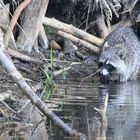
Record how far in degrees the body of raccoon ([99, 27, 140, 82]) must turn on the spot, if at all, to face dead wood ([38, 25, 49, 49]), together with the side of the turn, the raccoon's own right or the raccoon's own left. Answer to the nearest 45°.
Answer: approximately 45° to the raccoon's own right

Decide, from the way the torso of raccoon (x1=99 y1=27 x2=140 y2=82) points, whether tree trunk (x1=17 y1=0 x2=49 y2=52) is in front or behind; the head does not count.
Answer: in front

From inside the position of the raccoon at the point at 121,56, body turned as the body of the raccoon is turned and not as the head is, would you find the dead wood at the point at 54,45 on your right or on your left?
on your right

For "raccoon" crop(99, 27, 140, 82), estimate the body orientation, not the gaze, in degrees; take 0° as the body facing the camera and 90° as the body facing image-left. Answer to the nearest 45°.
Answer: approximately 45°
